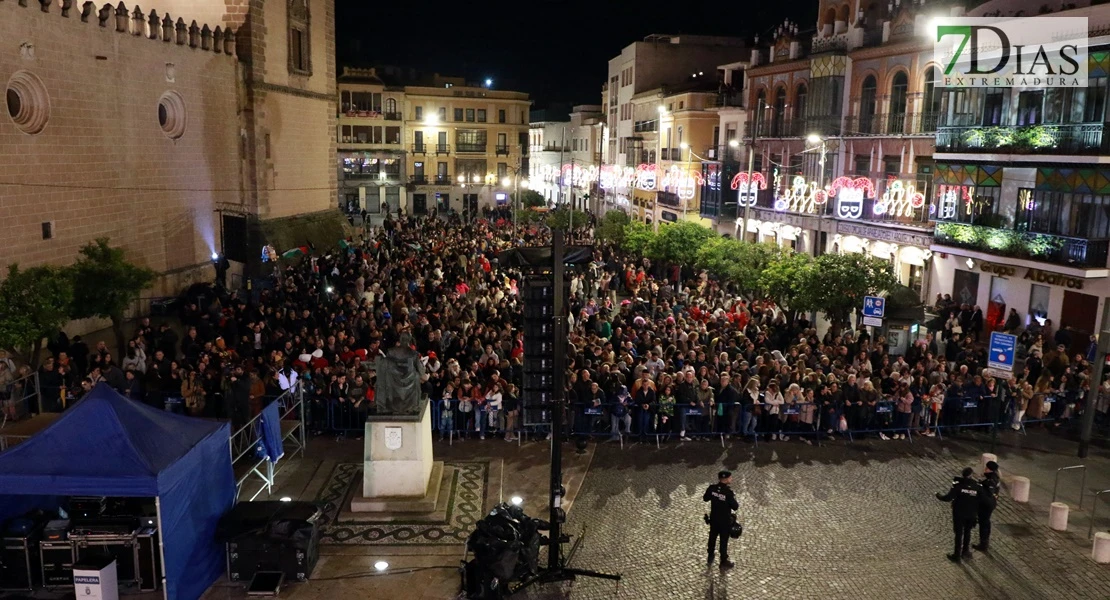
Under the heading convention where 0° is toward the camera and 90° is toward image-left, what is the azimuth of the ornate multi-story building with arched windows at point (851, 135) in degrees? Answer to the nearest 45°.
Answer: approximately 45°

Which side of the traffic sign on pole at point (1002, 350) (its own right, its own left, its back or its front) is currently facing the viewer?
front

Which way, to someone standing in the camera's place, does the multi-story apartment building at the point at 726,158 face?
facing the viewer and to the left of the viewer

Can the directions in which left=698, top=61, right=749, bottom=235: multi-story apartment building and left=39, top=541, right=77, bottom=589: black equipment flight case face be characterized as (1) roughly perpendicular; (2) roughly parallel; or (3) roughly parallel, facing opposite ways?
roughly perpendicular

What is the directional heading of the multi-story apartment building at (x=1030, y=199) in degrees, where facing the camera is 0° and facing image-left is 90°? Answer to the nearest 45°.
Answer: approximately 45°

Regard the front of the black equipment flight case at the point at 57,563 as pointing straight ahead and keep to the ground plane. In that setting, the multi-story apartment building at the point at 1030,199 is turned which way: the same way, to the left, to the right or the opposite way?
to the right

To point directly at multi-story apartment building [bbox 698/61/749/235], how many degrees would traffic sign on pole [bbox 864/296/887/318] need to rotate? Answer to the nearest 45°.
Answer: approximately 180°

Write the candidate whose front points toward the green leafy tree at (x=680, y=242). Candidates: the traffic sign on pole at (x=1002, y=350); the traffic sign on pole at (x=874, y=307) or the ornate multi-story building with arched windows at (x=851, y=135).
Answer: the ornate multi-story building with arched windows

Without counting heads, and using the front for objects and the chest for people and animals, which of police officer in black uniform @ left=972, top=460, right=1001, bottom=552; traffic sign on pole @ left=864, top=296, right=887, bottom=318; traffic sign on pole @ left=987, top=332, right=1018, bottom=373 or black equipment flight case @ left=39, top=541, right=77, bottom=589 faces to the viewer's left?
the police officer in black uniform

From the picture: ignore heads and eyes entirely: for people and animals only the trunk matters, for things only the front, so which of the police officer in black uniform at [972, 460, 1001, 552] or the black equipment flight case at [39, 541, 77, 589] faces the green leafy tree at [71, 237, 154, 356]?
the police officer in black uniform

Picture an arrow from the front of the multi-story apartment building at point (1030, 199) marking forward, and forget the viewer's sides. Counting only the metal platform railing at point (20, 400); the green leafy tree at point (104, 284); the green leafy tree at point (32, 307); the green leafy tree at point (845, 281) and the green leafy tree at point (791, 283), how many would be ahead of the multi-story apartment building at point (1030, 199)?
5

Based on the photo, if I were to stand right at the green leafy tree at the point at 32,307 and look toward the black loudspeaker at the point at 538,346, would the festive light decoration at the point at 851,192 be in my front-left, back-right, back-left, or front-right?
front-left

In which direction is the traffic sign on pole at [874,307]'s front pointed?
toward the camera

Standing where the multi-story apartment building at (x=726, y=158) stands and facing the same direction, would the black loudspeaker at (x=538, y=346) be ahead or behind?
ahead

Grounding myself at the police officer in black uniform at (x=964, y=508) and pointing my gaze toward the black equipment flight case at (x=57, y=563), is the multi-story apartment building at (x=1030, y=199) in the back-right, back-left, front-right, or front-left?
back-right

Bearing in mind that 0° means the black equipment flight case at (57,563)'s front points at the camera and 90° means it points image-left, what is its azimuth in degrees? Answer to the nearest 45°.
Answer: approximately 0°

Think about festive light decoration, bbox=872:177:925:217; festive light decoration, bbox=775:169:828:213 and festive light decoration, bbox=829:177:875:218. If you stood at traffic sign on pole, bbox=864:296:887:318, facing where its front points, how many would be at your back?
3
